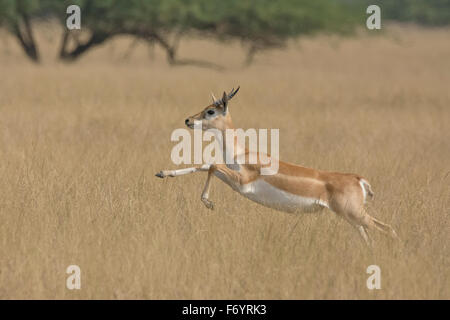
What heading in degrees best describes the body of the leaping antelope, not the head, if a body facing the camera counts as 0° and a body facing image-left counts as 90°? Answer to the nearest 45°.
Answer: approximately 90°

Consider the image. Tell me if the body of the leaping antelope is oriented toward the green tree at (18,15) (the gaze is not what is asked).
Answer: no

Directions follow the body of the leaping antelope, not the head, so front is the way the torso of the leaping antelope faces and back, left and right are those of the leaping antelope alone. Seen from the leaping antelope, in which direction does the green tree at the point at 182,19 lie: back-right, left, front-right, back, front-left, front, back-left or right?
right
